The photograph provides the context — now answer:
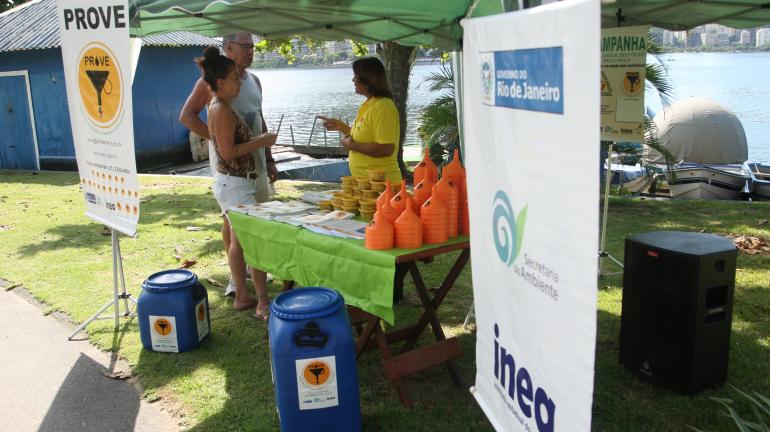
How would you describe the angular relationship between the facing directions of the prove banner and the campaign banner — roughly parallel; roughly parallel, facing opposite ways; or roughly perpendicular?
roughly parallel

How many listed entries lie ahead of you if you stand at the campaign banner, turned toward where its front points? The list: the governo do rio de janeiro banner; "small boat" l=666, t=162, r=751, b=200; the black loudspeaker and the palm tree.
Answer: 2

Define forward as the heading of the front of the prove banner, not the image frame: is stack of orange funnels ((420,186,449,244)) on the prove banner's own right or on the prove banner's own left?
on the prove banner's own left

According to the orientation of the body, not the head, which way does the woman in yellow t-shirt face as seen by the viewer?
to the viewer's left

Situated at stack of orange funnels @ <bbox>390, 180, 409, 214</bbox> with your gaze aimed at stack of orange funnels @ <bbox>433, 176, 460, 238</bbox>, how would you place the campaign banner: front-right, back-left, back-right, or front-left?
front-left

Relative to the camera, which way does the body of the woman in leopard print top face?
to the viewer's right

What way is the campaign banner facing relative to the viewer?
toward the camera

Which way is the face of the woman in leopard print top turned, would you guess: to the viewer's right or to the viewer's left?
to the viewer's right

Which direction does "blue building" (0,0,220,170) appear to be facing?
toward the camera

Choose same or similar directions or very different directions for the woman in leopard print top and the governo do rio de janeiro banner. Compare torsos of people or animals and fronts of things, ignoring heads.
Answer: very different directions

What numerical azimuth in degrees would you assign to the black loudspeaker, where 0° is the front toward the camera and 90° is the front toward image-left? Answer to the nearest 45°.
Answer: approximately 45°

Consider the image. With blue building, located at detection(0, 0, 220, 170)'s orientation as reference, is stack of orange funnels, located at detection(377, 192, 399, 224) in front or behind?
in front

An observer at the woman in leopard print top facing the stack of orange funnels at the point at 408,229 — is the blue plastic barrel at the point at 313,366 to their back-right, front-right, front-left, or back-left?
front-right

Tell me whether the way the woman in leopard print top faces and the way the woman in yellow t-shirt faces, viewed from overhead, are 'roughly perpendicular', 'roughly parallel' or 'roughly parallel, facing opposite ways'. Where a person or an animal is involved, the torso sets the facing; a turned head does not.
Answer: roughly parallel, facing opposite ways

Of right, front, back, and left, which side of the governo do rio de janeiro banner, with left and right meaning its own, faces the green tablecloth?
right

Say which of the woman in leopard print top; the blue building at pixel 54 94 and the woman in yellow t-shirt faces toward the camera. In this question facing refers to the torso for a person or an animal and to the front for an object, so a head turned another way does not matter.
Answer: the blue building
